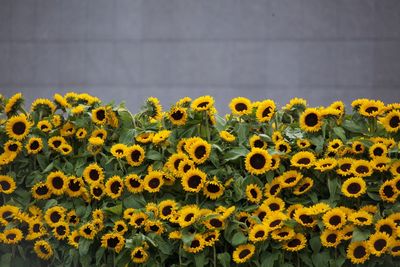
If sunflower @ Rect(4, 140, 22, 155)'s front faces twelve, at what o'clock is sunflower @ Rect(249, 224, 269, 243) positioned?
sunflower @ Rect(249, 224, 269, 243) is roughly at 10 o'clock from sunflower @ Rect(4, 140, 22, 155).

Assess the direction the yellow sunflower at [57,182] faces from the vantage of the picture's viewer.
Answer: facing the viewer

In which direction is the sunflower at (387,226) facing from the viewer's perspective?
toward the camera

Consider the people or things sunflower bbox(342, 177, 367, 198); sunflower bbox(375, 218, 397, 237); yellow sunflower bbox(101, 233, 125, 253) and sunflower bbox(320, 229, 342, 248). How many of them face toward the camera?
4

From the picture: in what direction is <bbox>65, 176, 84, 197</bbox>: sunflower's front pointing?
toward the camera

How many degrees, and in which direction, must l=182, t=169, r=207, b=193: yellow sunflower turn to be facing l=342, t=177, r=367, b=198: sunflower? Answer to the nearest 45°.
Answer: approximately 90° to its left

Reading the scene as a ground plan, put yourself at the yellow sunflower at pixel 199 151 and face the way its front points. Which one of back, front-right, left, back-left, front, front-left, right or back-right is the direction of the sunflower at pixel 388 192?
left

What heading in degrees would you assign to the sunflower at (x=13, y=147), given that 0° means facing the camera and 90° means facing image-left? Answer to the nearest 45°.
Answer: approximately 0°

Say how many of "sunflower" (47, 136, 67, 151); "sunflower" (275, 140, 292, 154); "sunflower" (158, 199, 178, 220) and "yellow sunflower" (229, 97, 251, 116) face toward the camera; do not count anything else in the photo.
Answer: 4
